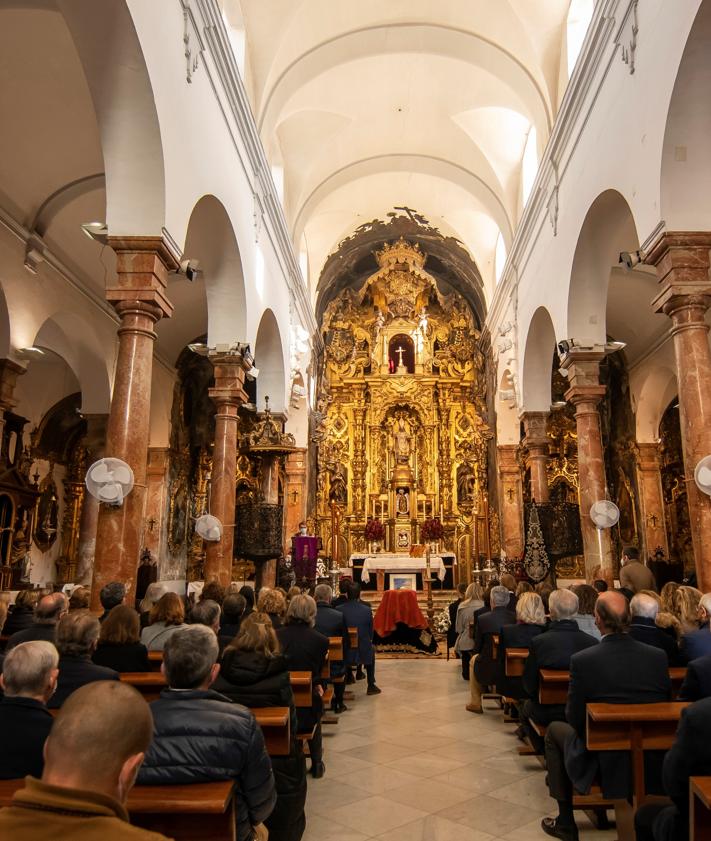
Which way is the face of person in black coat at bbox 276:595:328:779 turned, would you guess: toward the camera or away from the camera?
away from the camera

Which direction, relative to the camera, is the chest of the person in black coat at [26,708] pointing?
away from the camera

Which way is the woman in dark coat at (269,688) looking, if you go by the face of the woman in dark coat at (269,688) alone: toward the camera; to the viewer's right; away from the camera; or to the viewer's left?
away from the camera

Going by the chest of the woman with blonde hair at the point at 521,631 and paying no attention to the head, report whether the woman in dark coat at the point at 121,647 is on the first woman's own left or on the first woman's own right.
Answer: on the first woman's own left

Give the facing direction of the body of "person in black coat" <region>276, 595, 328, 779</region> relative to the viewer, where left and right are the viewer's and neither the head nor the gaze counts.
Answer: facing away from the viewer

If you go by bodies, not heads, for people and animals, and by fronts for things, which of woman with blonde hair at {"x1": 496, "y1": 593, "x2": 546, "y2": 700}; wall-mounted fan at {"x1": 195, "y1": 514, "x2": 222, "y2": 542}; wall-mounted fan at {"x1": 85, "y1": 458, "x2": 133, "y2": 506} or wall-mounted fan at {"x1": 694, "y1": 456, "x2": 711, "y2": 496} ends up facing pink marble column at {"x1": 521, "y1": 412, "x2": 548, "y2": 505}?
the woman with blonde hair

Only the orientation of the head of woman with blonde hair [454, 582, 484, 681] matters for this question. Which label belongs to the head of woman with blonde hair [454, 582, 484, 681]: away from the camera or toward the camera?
away from the camera

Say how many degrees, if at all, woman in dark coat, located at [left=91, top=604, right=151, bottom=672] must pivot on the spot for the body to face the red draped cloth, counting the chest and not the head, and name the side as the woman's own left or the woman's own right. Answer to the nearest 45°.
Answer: approximately 45° to the woman's own right

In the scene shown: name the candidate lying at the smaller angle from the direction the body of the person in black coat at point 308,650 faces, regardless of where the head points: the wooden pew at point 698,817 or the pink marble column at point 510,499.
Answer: the pink marble column

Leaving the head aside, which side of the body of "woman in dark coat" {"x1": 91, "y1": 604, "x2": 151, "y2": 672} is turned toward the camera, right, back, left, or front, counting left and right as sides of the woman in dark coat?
back

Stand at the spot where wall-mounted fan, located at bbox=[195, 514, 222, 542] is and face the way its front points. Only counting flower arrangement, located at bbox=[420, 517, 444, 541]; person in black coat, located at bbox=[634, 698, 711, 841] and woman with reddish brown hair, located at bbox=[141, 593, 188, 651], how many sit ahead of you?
2

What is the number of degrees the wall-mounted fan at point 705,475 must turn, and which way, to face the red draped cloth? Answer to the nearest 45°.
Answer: approximately 135° to its right

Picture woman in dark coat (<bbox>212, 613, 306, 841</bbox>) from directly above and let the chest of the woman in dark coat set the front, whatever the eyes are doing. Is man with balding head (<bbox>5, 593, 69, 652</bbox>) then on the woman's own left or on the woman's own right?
on the woman's own left

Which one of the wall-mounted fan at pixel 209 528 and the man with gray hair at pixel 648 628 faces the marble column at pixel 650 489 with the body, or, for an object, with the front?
the man with gray hair
